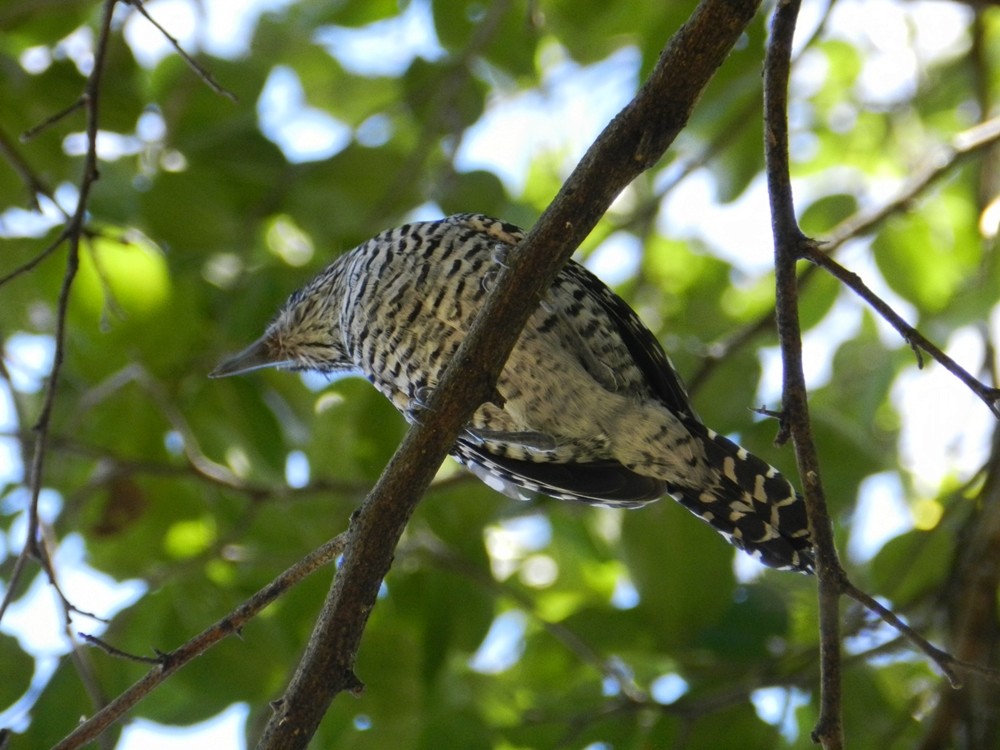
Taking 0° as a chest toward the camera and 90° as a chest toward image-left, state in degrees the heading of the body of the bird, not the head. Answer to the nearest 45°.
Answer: approximately 90°

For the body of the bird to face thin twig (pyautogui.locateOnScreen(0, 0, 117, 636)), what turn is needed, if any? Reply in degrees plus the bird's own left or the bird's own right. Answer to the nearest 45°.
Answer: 0° — it already faces it
